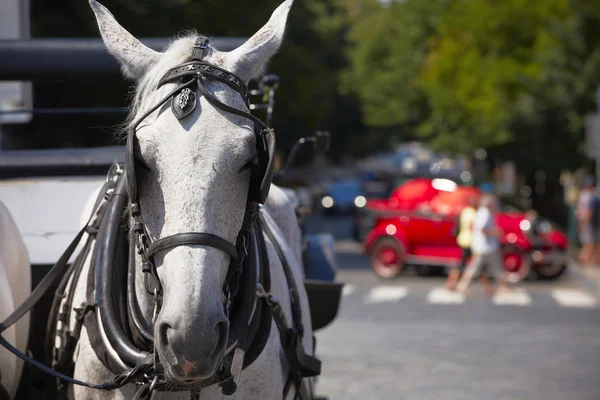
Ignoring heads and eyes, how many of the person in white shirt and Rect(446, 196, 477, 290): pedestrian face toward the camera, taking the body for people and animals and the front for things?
0

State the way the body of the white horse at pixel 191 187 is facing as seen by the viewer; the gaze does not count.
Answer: toward the camera

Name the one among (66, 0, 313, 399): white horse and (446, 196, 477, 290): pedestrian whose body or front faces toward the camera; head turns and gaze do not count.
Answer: the white horse

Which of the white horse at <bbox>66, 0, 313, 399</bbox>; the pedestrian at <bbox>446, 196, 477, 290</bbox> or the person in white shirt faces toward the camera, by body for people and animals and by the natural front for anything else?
the white horse

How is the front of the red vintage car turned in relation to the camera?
facing the viewer and to the right of the viewer

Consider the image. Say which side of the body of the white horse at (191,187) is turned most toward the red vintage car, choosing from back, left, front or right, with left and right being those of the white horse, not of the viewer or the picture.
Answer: back
